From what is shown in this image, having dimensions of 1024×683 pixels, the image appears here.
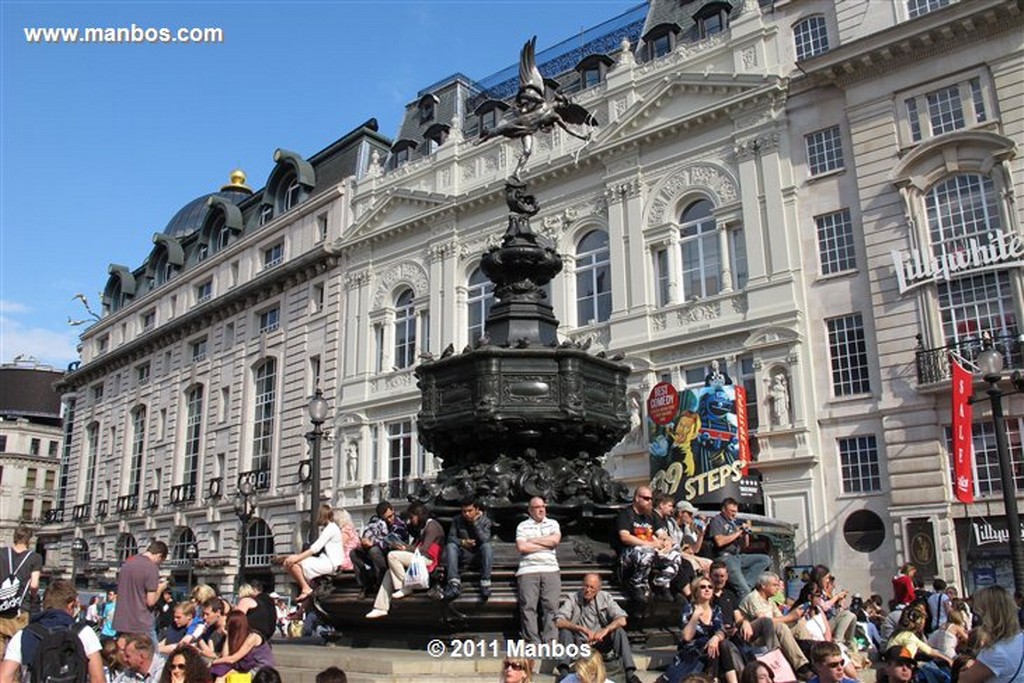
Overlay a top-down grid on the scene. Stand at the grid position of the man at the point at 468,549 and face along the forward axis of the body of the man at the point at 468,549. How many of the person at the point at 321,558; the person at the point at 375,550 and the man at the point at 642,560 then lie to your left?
1

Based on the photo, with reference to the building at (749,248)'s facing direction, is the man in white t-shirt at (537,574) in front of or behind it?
in front

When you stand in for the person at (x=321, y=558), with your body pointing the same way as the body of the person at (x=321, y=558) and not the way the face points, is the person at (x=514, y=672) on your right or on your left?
on your left

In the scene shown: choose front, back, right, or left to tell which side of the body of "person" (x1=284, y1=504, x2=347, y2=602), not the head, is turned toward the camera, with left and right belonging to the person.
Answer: left

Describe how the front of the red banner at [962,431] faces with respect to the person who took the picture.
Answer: facing the viewer

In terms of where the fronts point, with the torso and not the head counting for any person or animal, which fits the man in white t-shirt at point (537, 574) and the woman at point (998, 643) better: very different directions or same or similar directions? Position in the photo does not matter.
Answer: very different directions

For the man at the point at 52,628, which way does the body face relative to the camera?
away from the camera

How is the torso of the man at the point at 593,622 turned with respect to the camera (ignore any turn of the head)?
toward the camera

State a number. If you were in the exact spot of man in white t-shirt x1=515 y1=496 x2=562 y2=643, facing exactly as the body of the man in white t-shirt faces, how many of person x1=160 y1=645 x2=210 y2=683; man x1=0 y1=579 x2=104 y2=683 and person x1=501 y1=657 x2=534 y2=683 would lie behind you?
0

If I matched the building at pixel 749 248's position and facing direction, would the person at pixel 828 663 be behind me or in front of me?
in front

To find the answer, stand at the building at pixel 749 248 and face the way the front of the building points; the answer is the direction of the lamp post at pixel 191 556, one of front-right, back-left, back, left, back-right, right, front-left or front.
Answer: right

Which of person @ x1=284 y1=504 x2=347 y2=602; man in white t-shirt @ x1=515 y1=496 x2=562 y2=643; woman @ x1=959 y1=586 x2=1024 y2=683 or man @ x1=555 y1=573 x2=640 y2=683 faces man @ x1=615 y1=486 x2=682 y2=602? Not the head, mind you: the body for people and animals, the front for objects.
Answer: the woman

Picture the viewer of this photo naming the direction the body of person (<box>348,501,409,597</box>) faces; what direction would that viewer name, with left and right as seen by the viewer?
facing the viewer and to the left of the viewer

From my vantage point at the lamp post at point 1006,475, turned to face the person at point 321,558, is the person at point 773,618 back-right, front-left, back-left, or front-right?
front-left

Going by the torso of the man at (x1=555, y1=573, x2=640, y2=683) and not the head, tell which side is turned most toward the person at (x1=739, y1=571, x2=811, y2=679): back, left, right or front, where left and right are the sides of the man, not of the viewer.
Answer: left

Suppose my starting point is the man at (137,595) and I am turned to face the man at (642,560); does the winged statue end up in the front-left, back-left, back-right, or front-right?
front-left

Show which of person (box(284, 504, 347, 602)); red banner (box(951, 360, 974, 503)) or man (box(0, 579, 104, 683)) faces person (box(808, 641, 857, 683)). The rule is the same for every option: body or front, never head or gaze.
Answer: the red banner

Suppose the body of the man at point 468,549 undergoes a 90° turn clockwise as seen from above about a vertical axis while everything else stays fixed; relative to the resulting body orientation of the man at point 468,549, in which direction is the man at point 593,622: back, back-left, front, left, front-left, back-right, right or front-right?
back-left

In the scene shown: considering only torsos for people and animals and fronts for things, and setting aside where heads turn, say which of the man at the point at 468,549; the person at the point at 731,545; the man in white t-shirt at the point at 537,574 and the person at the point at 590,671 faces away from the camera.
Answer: the person at the point at 590,671

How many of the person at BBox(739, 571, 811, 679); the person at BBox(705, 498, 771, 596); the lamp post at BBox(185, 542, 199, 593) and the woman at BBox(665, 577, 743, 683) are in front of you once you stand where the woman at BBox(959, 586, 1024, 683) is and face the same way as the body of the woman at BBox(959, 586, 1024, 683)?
4
